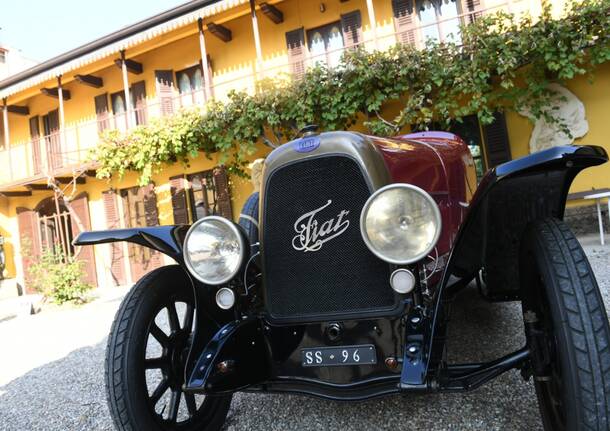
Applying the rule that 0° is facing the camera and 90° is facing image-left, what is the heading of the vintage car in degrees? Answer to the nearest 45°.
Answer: approximately 45°

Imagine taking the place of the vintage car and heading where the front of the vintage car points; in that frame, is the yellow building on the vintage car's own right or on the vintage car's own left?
on the vintage car's own right

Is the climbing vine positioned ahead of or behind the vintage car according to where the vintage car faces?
behind
